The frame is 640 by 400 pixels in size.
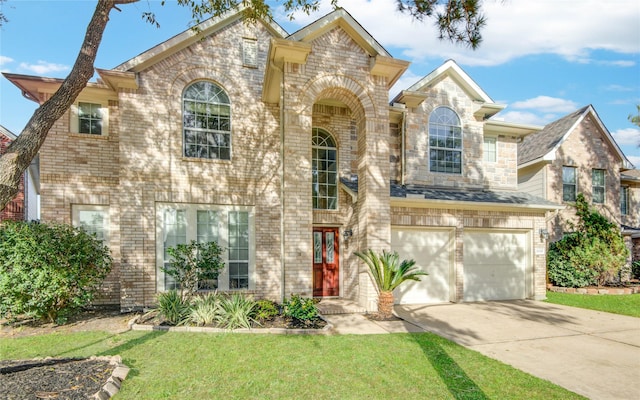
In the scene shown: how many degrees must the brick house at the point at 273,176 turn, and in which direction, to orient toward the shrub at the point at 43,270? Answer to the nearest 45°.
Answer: approximately 45° to its right

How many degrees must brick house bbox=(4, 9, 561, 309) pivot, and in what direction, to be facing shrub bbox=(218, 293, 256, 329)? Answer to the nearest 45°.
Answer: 0° — it already faces it

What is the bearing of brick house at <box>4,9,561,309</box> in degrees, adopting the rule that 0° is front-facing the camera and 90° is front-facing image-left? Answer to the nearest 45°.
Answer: approximately 0°

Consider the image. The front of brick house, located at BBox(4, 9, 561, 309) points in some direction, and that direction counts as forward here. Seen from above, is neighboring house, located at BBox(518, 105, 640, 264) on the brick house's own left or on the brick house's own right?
on the brick house's own left

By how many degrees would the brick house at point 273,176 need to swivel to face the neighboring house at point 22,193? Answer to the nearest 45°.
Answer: approximately 135° to its right

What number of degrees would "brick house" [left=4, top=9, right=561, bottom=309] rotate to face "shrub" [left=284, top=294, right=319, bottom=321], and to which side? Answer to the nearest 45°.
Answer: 0° — it already faces it

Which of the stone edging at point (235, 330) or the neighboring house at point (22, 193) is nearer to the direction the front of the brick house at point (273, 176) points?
the stone edging

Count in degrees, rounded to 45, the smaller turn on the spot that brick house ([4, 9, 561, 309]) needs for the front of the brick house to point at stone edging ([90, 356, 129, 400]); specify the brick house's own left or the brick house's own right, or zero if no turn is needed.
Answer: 0° — it already faces it
